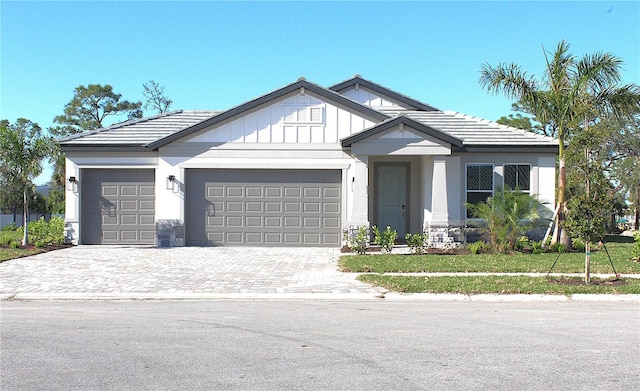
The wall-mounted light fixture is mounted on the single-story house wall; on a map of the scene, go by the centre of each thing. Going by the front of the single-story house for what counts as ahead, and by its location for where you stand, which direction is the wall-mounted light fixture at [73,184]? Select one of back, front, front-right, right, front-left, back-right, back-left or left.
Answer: right

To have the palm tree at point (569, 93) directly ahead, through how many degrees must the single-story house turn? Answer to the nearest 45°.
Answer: approximately 90° to its left

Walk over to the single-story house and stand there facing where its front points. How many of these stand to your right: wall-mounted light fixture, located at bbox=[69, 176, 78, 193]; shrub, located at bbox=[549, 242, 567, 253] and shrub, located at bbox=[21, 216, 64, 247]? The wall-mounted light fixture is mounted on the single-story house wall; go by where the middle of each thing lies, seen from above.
2

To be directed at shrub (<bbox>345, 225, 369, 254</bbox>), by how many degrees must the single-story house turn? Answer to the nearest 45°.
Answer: approximately 45° to its left

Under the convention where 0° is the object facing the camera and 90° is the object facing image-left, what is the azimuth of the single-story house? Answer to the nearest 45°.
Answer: approximately 0°

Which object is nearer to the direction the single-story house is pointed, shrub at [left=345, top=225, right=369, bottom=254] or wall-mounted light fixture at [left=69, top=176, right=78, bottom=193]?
the shrub
